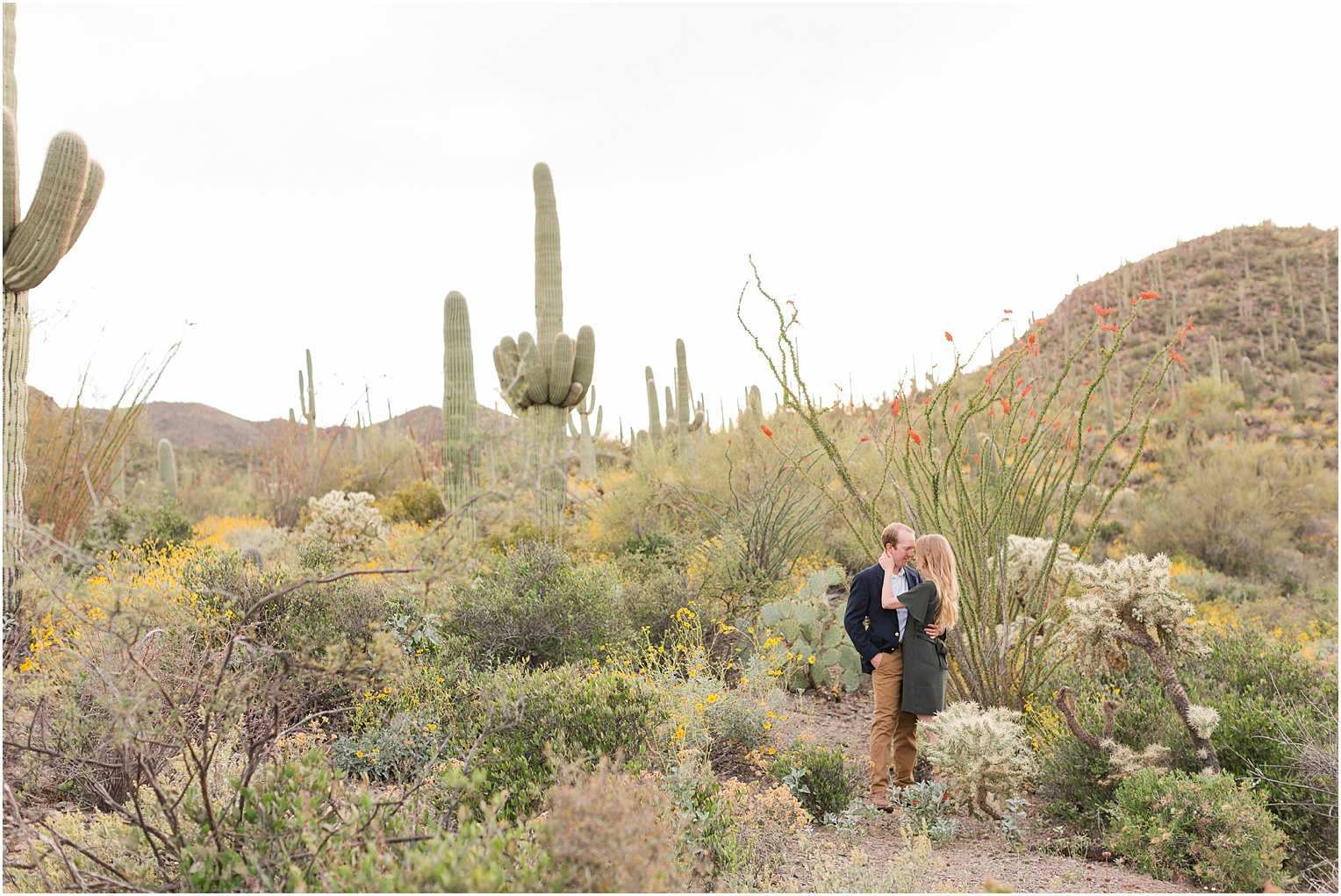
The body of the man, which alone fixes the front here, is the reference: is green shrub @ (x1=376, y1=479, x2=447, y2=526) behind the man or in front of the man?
behind

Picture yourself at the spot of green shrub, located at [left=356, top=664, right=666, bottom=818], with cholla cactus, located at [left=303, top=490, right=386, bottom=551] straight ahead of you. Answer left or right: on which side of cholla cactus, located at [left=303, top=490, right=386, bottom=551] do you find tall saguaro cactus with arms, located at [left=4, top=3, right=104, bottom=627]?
left

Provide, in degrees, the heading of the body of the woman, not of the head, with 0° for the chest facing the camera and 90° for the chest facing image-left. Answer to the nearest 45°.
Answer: approximately 90°

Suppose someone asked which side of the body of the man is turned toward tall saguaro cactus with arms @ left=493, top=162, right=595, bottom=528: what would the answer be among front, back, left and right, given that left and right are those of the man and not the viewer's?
back

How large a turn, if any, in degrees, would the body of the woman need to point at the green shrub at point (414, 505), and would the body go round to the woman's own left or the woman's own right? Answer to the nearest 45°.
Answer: approximately 45° to the woman's own right

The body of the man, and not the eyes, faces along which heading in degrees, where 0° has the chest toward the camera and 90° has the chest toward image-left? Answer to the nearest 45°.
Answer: approximately 315°

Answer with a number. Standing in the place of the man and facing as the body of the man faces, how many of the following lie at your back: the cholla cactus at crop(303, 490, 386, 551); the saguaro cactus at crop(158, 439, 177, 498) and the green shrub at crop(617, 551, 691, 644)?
3
